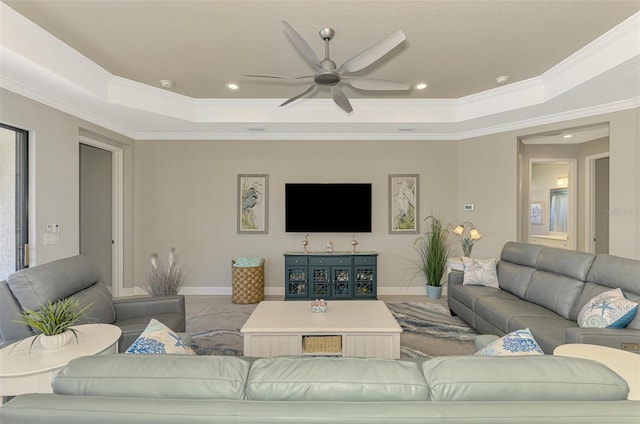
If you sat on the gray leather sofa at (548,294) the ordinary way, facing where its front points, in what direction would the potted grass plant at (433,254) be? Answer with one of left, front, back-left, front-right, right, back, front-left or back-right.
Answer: right

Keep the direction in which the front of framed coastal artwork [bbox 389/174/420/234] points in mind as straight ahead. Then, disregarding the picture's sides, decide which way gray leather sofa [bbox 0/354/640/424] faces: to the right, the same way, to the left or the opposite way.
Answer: the opposite way

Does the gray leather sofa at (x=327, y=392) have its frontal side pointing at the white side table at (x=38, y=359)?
no

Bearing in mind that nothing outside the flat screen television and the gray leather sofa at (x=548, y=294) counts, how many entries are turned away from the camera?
0

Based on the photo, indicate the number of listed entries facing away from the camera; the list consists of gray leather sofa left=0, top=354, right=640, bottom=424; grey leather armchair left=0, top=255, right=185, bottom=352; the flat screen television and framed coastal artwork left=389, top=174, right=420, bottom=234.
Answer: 1

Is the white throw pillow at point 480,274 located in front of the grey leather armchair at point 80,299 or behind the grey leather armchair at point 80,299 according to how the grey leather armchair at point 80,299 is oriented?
in front

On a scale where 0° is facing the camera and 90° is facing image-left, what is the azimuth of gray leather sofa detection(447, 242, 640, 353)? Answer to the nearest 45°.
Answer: approximately 45°

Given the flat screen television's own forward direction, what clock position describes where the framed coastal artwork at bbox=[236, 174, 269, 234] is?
The framed coastal artwork is roughly at 3 o'clock from the flat screen television.

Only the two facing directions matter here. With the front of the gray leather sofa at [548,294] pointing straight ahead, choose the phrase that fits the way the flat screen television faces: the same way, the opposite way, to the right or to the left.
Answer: to the left

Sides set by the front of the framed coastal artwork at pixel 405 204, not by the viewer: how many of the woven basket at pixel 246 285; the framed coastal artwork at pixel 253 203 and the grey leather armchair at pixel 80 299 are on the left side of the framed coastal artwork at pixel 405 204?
0

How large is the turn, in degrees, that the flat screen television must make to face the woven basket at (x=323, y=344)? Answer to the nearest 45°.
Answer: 0° — it already faces it

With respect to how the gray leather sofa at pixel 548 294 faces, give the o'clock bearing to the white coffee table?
The white coffee table is roughly at 12 o'clock from the gray leather sofa.

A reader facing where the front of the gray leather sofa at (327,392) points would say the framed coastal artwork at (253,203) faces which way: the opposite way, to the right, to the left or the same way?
the opposite way

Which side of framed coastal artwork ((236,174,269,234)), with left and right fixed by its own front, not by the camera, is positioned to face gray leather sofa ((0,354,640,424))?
front

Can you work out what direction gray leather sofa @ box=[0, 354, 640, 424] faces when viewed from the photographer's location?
facing away from the viewer

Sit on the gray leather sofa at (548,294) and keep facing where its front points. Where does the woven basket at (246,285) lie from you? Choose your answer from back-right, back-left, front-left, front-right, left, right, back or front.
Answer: front-right

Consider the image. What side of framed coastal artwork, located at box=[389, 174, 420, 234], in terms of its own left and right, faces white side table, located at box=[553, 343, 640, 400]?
front

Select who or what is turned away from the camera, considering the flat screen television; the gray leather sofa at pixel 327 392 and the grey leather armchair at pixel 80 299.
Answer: the gray leather sofa at pixel 327 392

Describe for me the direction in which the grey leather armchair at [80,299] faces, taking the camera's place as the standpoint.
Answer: facing the viewer and to the right of the viewer

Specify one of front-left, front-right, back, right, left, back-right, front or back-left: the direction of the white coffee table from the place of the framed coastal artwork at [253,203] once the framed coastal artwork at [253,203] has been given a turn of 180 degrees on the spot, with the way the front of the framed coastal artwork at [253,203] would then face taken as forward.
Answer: back

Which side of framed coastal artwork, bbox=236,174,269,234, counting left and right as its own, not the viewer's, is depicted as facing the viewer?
front
